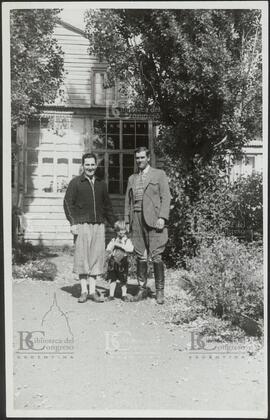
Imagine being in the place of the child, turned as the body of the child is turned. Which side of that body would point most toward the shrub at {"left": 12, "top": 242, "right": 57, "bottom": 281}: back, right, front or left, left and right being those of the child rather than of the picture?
right

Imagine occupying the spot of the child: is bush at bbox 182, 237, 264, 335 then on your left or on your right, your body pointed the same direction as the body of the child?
on your left

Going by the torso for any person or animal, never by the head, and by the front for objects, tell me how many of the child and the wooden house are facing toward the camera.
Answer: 2

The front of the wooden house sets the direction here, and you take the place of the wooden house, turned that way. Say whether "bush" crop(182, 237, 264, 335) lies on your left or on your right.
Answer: on your left

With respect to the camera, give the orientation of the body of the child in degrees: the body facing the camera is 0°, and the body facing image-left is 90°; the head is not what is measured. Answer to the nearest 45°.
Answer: approximately 0°

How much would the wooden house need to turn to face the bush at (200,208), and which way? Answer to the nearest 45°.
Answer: approximately 90° to its left
